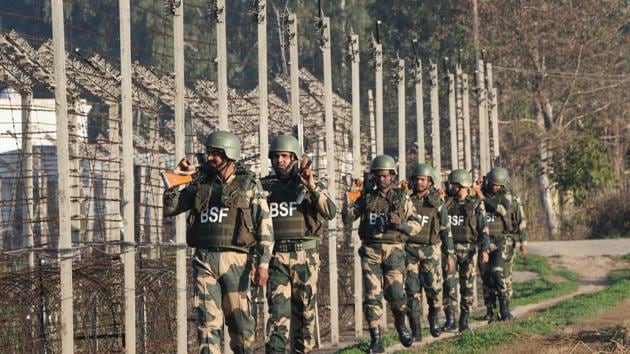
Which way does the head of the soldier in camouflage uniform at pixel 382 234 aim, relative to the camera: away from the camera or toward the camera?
toward the camera

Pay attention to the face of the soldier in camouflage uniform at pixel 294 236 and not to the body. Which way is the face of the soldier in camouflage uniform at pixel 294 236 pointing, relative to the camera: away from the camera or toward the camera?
toward the camera

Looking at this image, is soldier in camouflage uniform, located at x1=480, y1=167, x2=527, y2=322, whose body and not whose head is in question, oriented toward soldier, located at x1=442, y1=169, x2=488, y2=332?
yes

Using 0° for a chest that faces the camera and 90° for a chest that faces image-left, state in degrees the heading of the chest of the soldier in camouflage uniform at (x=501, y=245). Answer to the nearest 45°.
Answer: approximately 45°

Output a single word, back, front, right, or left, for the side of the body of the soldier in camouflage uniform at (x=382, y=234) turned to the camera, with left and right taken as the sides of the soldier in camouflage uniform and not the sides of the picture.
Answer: front

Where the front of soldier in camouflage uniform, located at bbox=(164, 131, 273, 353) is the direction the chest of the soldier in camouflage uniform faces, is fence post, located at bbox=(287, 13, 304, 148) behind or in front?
behind

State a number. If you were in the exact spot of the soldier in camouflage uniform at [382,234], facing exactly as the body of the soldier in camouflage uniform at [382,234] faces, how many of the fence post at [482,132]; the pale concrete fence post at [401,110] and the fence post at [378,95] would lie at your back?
3

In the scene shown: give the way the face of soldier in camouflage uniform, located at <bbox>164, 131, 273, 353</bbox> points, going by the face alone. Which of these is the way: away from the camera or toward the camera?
toward the camera

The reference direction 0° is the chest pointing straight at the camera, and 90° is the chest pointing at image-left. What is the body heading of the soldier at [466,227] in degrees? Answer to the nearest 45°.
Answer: approximately 45°

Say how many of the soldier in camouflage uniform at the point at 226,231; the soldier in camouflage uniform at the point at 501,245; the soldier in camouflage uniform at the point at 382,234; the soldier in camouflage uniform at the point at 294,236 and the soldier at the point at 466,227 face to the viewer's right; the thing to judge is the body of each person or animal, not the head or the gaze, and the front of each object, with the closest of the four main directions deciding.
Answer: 0

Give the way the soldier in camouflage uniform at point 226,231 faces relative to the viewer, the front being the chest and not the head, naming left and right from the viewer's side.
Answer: facing the viewer and to the left of the viewer

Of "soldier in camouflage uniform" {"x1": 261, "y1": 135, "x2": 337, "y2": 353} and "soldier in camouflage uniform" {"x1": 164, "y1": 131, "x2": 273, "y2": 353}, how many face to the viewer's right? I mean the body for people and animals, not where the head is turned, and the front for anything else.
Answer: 0

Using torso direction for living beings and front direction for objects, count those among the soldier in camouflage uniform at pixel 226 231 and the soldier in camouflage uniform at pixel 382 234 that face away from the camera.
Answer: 0
